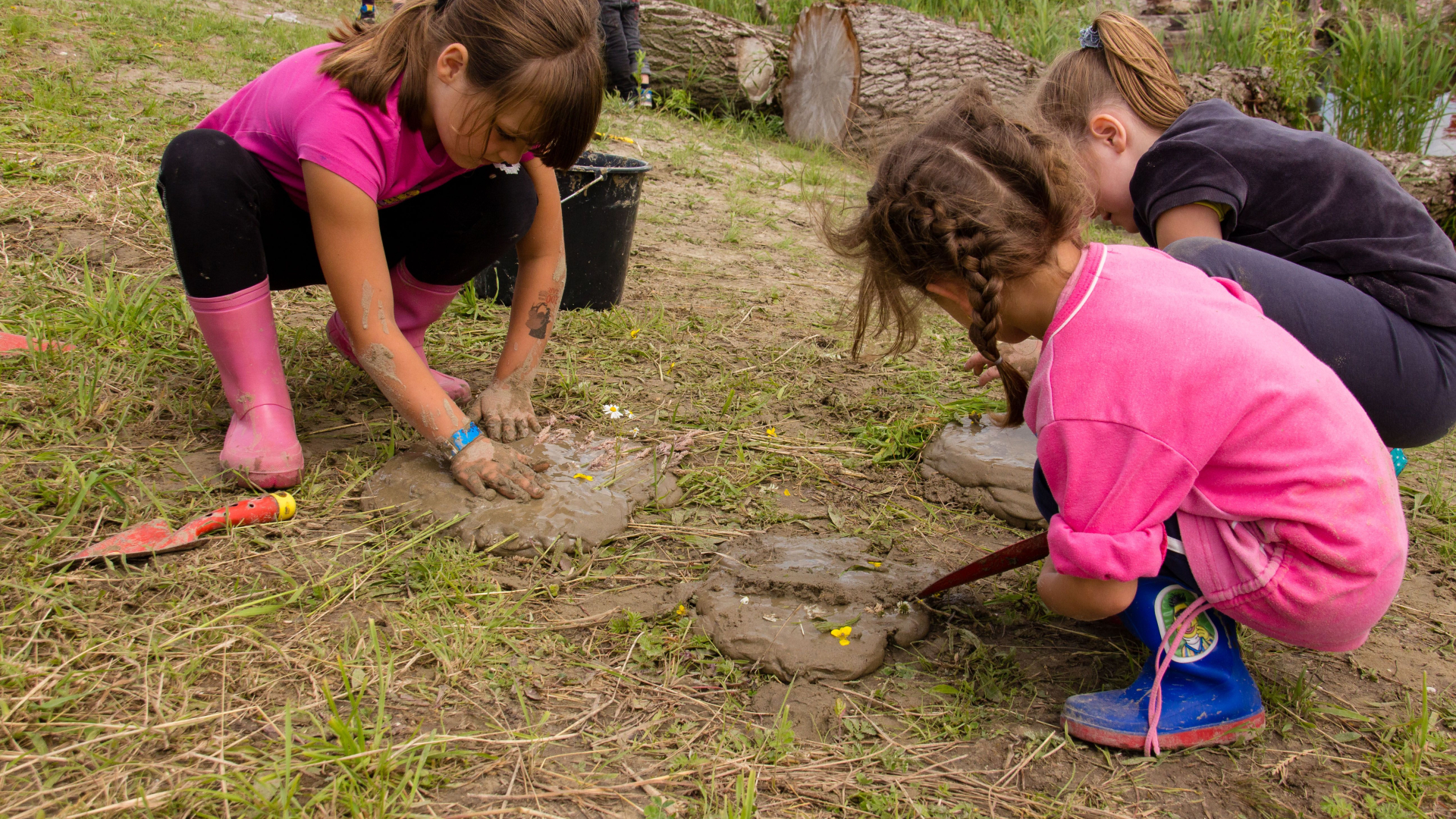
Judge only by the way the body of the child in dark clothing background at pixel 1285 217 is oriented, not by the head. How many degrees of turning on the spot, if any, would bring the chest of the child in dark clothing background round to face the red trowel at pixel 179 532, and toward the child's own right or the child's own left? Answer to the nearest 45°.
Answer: approximately 45° to the child's own left

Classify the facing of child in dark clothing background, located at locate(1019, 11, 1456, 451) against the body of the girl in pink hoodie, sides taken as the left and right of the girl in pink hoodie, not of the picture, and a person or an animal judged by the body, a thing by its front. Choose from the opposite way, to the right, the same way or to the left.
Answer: the same way

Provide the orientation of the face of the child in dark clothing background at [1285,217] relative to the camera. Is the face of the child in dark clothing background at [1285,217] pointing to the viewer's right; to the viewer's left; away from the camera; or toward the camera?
to the viewer's left

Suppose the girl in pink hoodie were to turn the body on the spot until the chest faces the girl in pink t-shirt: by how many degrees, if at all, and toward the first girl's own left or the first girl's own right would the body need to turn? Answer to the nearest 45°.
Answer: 0° — they already face them

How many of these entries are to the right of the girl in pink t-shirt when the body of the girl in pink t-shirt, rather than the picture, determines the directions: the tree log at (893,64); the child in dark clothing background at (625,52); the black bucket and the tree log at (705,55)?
0

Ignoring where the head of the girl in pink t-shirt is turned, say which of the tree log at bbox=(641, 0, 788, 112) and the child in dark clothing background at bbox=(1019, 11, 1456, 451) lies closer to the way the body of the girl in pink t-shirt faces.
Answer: the child in dark clothing background

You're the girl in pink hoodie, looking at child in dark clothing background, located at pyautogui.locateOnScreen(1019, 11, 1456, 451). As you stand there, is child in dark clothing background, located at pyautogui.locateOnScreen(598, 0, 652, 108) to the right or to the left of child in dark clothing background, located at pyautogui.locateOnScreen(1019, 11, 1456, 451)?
left

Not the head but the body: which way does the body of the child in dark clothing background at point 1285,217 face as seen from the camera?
to the viewer's left

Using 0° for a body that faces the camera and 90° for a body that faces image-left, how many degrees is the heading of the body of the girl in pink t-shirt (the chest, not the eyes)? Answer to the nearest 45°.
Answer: approximately 315°

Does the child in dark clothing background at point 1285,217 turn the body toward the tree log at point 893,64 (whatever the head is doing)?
no

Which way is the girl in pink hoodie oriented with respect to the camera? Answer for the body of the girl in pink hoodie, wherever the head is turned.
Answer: to the viewer's left

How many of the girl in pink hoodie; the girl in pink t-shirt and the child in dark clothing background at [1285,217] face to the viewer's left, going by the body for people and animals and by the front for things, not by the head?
2
